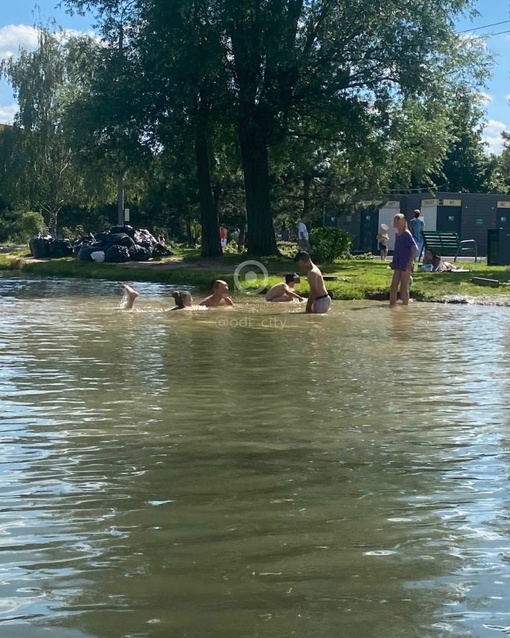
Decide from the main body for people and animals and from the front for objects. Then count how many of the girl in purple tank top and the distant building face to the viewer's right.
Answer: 0

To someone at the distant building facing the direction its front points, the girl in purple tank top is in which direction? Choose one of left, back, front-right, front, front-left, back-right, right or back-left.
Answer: front

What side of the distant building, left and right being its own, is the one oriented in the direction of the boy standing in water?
front

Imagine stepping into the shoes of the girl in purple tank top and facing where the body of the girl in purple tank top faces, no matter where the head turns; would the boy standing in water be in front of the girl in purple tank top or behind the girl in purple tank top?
in front

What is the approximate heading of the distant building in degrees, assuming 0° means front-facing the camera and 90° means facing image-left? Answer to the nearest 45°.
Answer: approximately 0°

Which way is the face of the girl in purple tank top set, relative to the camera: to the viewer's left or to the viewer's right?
to the viewer's left

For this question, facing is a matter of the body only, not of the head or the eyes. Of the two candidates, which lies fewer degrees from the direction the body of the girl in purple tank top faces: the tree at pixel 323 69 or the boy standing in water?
the boy standing in water

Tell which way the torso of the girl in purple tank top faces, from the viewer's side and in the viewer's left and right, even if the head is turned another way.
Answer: facing the viewer and to the left of the viewer

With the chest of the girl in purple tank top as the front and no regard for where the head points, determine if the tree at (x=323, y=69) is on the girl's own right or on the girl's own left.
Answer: on the girl's own right
